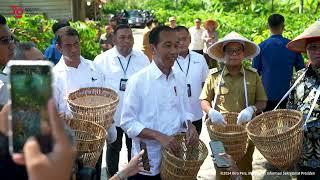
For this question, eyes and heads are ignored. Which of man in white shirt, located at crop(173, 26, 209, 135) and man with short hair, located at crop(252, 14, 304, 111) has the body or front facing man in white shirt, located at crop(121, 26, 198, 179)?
man in white shirt, located at crop(173, 26, 209, 135)

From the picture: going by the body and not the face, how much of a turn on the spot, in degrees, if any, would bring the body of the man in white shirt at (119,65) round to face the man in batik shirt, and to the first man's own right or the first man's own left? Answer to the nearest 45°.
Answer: approximately 45° to the first man's own left

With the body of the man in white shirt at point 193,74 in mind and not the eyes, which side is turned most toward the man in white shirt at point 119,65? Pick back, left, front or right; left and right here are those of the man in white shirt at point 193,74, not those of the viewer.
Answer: right

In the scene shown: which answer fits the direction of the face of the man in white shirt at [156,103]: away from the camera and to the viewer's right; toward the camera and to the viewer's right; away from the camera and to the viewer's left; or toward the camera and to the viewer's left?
toward the camera and to the viewer's right

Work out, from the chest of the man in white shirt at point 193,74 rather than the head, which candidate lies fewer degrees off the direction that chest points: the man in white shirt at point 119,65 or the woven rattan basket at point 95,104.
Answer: the woven rattan basket

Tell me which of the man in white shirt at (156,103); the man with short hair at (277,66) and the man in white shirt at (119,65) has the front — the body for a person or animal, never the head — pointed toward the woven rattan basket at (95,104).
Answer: the man in white shirt at (119,65)

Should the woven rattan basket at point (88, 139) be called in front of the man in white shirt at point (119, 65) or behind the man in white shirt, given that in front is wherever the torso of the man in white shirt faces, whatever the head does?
in front

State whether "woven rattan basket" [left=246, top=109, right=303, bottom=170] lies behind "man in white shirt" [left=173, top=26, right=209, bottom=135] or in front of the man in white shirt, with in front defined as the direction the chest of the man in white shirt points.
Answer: in front

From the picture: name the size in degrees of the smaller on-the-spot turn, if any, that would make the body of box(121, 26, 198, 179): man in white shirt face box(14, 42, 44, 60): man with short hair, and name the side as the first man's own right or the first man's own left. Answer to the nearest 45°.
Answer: approximately 135° to the first man's own right

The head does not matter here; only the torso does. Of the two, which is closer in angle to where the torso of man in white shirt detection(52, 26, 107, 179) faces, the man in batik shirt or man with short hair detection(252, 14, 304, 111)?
the man in batik shirt

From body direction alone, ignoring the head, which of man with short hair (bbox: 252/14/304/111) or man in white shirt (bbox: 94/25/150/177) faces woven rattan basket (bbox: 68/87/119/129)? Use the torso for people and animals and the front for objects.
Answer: the man in white shirt

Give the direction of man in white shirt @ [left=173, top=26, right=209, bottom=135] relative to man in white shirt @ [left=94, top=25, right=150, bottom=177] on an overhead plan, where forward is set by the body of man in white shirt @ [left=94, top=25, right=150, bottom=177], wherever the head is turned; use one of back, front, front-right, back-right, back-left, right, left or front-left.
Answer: left
